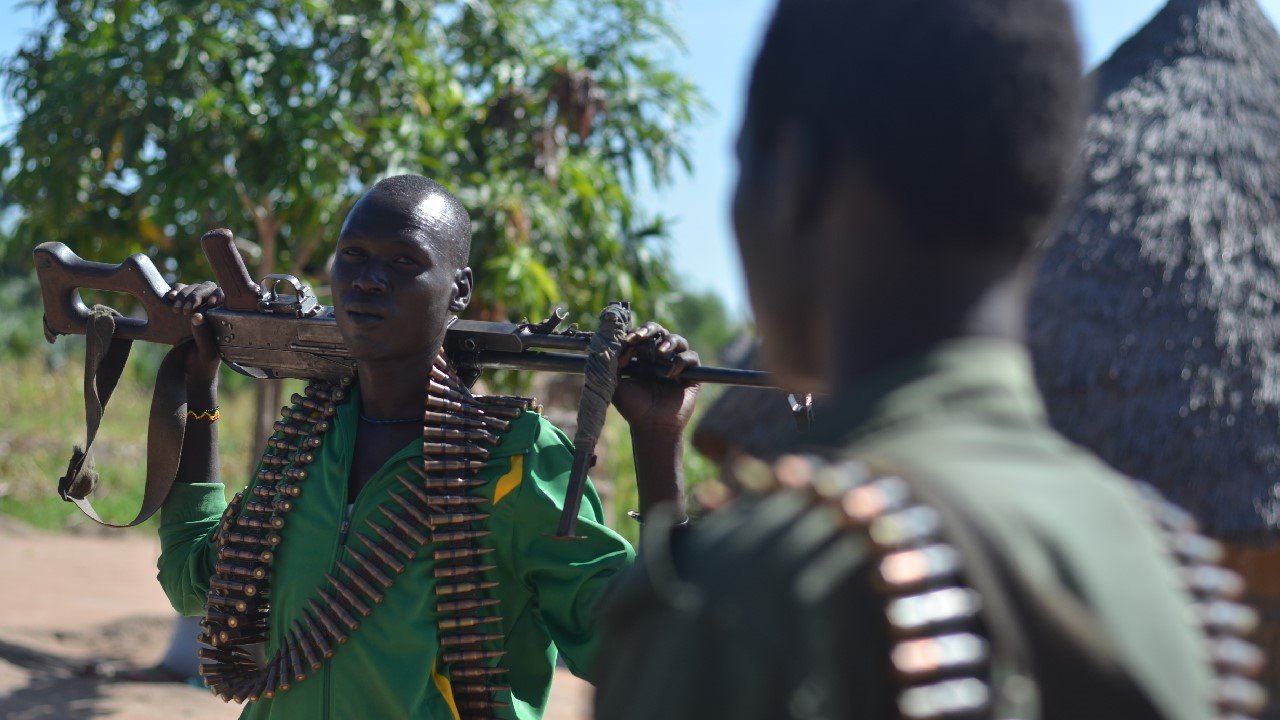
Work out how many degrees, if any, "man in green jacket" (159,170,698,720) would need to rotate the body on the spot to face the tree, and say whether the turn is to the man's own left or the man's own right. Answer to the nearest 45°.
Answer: approximately 135° to the man's own right

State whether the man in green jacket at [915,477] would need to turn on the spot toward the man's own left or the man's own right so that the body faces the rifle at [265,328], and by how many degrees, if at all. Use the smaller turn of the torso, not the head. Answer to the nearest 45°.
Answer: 0° — they already face it

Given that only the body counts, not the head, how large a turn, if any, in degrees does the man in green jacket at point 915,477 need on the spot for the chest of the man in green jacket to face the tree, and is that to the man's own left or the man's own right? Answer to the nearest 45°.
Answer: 0° — they already face it

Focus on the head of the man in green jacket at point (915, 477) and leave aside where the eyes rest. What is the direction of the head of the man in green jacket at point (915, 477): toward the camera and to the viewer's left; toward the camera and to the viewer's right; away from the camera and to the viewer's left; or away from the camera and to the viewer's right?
away from the camera and to the viewer's left

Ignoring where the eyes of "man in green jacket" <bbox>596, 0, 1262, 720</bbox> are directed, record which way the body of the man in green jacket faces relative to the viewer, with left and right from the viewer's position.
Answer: facing away from the viewer and to the left of the viewer

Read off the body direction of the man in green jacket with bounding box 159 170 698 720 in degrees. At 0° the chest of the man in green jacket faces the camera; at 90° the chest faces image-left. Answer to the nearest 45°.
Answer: approximately 45°
